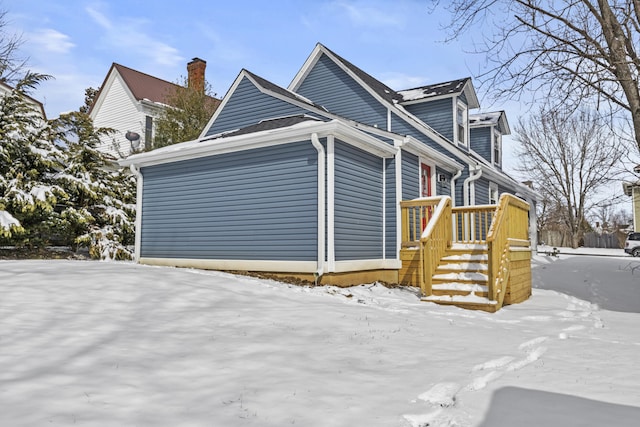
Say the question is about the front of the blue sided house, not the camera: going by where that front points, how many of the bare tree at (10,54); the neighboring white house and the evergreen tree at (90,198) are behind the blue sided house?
3

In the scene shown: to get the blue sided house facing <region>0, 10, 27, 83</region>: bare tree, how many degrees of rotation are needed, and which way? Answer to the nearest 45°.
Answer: approximately 180°

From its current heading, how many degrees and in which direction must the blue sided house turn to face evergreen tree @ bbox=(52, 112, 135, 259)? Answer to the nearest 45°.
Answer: approximately 180°

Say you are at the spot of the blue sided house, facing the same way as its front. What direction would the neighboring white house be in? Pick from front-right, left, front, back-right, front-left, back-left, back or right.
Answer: back

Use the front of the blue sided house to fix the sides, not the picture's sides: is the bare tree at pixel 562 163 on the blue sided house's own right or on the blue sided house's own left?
on the blue sided house's own left

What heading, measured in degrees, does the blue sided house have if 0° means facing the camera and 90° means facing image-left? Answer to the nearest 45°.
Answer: approximately 315°

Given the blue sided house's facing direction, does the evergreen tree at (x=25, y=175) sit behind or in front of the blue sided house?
behind
